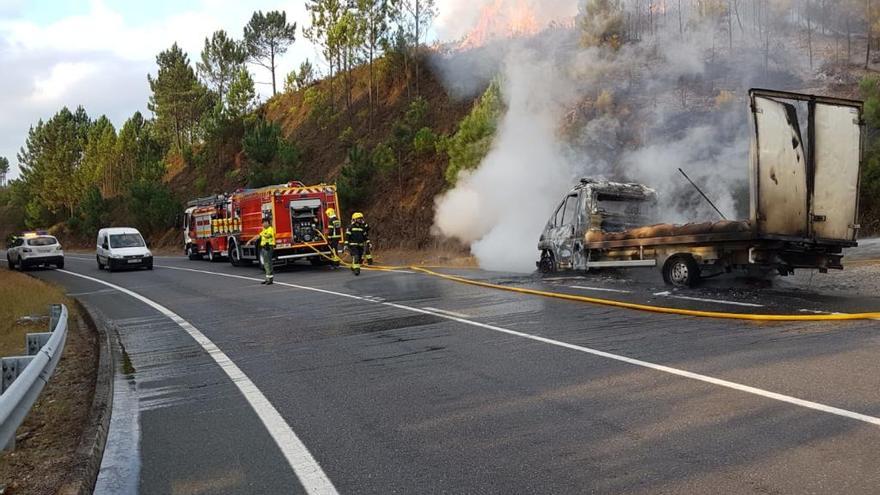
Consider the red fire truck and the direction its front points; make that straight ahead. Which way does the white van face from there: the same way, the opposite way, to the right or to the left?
the opposite way

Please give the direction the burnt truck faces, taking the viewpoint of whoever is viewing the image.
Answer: facing away from the viewer and to the left of the viewer

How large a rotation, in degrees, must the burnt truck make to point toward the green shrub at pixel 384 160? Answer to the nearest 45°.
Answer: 0° — it already faces it

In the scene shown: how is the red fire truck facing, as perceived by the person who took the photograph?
facing away from the viewer and to the left of the viewer

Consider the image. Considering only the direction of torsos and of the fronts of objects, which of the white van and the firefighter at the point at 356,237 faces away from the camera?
the firefighter

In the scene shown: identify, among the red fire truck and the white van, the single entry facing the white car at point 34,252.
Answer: the red fire truck

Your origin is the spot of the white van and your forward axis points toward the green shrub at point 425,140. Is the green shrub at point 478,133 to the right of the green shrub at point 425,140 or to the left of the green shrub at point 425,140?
right
